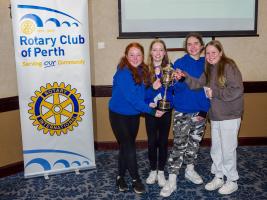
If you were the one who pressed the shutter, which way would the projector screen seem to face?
facing the viewer

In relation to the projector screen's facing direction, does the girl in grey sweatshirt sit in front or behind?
in front

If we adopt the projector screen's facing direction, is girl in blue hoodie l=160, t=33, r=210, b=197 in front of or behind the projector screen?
in front

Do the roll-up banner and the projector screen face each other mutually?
no

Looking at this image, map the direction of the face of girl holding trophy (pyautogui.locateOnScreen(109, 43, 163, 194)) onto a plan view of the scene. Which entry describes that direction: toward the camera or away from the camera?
toward the camera

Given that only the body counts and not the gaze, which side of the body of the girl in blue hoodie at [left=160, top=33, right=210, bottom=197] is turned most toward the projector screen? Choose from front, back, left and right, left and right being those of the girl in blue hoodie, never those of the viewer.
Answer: back

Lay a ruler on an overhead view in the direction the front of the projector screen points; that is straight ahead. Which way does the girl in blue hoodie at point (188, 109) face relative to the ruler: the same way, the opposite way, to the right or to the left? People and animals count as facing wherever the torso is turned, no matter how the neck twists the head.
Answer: the same way

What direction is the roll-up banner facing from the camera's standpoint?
toward the camera

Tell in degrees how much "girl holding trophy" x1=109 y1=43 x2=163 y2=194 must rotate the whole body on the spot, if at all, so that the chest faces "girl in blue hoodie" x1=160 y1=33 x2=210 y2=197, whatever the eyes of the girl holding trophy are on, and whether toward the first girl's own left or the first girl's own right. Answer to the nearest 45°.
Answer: approximately 45° to the first girl's own left

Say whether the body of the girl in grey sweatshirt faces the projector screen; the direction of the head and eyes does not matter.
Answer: no

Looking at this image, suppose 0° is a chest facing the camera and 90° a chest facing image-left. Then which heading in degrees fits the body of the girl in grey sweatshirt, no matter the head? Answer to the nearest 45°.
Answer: approximately 45°

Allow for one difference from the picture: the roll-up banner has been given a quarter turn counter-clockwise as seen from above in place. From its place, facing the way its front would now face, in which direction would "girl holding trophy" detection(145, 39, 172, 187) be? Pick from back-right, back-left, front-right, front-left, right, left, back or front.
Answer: front-right

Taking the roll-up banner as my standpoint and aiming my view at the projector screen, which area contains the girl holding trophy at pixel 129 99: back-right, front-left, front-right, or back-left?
front-right

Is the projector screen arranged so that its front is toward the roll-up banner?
no

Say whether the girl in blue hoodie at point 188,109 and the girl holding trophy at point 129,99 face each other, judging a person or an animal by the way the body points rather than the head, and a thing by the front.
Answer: no

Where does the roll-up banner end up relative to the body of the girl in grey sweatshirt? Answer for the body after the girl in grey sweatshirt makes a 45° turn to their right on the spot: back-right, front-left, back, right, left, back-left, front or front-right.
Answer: front

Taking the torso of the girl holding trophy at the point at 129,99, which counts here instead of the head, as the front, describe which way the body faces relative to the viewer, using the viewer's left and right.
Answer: facing the viewer and to the right of the viewer
